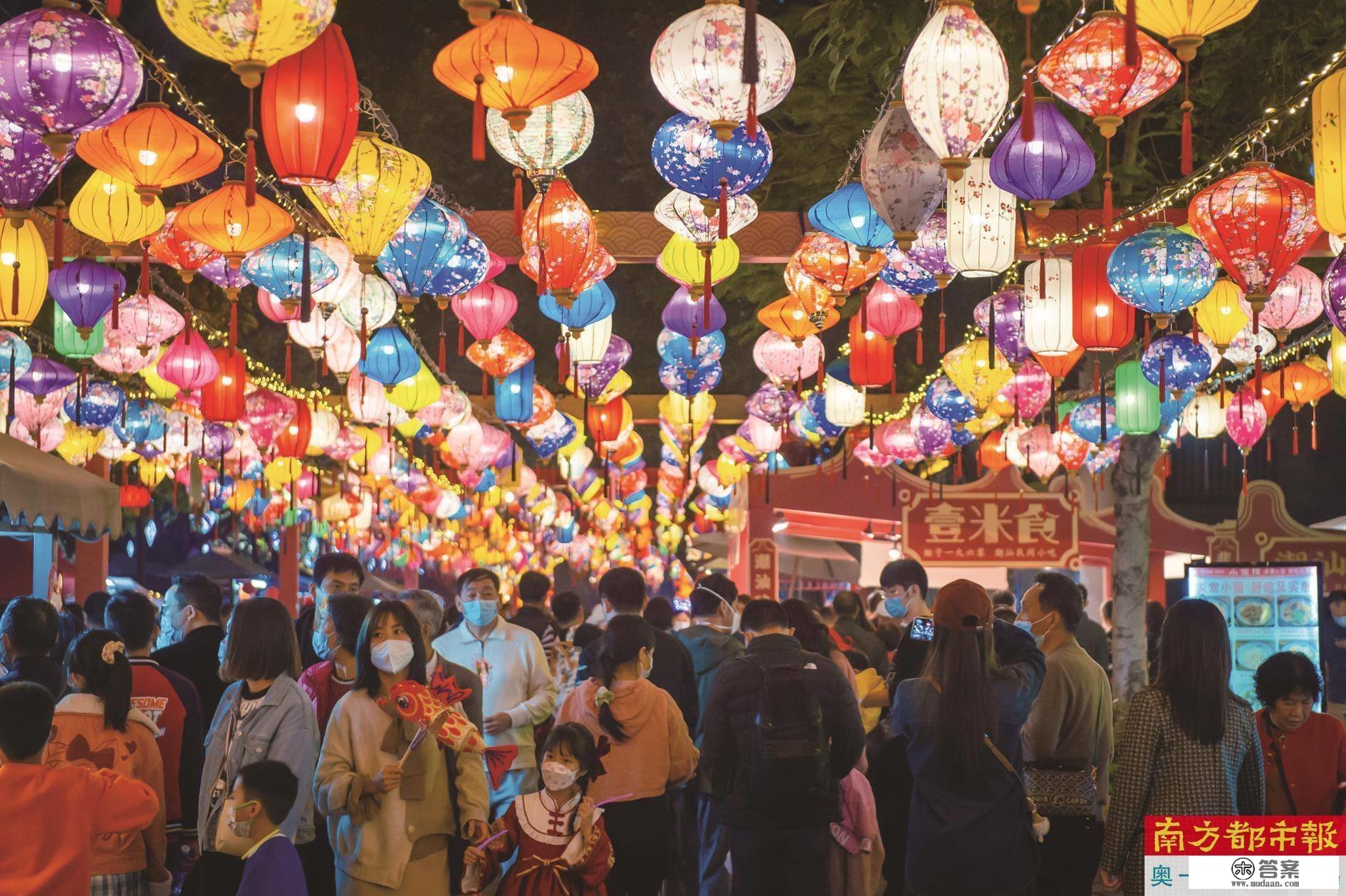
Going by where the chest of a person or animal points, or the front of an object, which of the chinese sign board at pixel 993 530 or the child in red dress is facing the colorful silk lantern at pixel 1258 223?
the chinese sign board

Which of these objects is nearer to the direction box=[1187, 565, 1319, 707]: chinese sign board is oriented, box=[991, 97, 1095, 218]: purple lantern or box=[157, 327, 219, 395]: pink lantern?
the purple lantern

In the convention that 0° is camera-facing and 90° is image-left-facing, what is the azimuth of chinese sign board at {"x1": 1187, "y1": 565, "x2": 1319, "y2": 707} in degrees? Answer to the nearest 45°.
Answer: approximately 0°

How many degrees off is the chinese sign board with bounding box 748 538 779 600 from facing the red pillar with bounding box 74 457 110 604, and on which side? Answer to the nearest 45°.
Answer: approximately 45° to its right

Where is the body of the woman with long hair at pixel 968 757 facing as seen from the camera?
away from the camera

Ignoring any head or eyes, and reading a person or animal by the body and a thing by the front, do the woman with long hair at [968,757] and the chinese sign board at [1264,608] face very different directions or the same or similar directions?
very different directions

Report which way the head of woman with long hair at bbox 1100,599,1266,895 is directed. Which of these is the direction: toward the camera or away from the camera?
away from the camera

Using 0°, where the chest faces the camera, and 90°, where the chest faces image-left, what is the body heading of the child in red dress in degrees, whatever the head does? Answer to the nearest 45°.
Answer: approximately 0°
